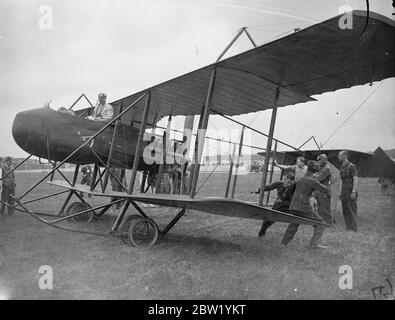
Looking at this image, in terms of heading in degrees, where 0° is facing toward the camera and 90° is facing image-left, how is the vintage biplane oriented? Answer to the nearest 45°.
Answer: approximately 45°

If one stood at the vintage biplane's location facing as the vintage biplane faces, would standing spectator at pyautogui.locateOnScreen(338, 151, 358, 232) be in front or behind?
behind

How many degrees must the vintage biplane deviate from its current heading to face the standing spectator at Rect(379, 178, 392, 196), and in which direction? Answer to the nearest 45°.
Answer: approximately 180°
